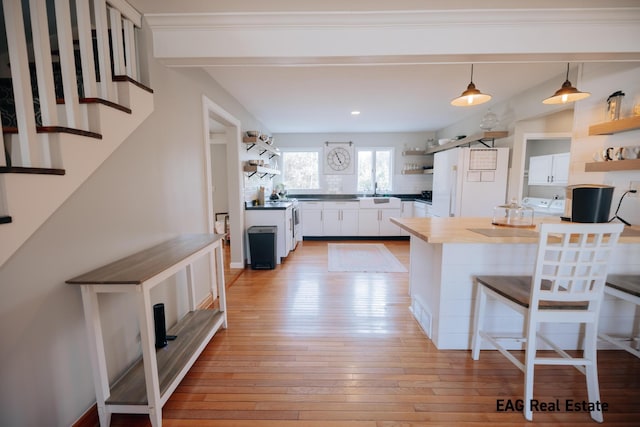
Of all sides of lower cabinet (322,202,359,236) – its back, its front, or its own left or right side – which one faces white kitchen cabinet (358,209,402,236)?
left

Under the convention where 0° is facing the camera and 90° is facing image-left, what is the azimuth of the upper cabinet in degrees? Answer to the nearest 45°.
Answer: approximately 0°

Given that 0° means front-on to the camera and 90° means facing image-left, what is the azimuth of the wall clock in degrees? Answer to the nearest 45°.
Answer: approximately 0°

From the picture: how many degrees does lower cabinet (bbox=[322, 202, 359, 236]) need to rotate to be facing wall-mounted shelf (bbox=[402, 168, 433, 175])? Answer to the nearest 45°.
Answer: approximately 90° to its left

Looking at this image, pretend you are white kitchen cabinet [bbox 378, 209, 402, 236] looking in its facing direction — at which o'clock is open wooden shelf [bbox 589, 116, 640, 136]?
The open wooden shelf is roughly at 11 o'clock from the white kitchen cabinet.

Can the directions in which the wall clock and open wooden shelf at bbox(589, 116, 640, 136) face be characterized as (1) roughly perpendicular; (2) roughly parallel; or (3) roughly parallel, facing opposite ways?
roughly perpendicular

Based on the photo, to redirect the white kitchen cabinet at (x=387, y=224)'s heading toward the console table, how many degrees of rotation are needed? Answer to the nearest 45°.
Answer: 0° — it already faces it

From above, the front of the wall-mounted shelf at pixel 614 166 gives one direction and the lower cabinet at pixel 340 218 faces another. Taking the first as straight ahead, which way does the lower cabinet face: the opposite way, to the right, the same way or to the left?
to the left

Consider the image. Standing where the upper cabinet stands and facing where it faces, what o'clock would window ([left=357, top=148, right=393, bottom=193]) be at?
The window is roughly at 3 o'clock from the upper cabinet.

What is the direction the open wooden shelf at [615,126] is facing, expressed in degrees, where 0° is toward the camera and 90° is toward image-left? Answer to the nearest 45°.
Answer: approximately 45°
